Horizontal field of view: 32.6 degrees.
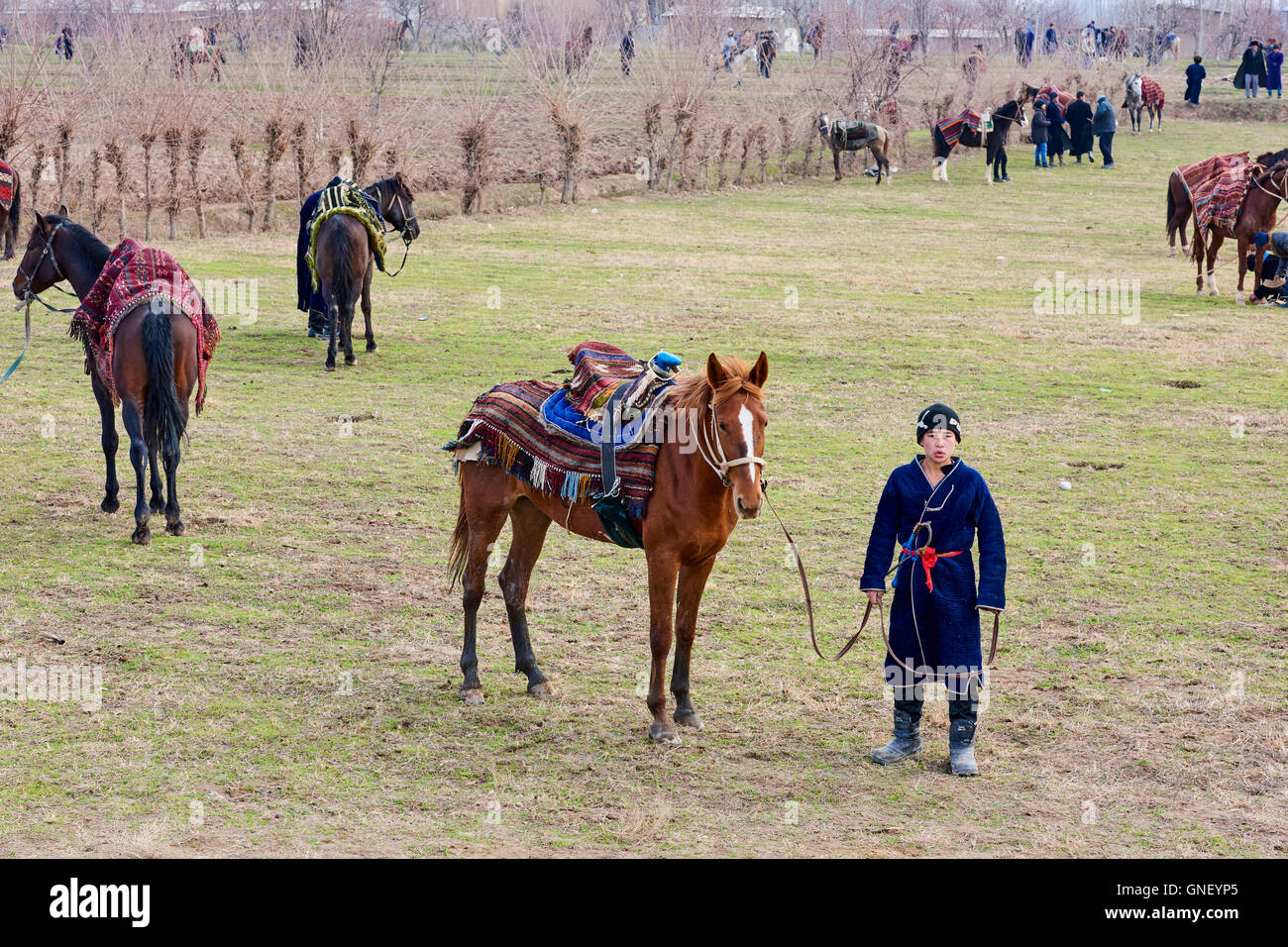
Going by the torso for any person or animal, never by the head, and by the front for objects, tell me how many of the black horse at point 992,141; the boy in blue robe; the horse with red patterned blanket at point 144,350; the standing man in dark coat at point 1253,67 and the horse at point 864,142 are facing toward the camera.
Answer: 2

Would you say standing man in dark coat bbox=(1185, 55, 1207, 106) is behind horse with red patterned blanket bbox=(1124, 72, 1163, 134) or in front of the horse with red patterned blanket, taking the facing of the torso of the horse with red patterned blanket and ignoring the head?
behind

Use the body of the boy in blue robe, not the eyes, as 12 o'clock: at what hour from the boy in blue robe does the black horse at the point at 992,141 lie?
The black horse is roughly at 6 o'clock from the boy in blue robe.

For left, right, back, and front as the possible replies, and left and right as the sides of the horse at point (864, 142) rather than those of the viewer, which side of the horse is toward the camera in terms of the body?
left

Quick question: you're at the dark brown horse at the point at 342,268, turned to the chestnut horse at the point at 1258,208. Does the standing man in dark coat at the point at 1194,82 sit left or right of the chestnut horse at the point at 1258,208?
left

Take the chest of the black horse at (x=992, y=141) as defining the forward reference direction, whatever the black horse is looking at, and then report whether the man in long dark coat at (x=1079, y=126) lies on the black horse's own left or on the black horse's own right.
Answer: on the black horse's own left

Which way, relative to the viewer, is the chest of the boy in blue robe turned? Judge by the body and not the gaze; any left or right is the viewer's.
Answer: facing the viewer

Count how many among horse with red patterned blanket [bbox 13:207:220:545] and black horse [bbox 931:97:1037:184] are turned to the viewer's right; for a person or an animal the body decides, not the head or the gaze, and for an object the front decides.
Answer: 1

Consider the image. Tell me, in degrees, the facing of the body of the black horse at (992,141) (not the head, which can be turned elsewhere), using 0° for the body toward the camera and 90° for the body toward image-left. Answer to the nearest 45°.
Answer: approximately 270°

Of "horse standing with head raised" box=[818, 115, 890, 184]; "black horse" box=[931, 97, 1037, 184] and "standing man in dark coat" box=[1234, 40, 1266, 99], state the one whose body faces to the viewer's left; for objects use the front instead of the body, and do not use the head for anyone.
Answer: the horse standing with head raised

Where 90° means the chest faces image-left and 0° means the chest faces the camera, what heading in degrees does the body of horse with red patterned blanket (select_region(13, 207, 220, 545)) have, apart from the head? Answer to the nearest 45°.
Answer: approximately 135°

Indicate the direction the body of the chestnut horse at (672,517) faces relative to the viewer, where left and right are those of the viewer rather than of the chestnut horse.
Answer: facing the viewer and to the right of the viewer

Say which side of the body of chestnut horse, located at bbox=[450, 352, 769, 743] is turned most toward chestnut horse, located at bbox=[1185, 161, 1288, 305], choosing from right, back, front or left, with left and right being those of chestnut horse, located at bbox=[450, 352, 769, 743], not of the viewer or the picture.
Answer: left

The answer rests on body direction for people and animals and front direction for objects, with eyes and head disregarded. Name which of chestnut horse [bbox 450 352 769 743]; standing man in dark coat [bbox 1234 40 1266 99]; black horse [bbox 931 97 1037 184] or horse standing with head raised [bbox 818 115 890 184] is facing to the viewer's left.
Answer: the horse standing with head raised

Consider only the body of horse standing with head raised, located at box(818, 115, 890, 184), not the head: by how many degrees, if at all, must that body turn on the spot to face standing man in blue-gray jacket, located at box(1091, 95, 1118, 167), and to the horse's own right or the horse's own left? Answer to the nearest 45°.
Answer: approximately 135° to the horse's own right

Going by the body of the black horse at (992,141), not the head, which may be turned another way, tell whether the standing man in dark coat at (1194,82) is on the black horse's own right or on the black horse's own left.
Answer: on the black horse's own left

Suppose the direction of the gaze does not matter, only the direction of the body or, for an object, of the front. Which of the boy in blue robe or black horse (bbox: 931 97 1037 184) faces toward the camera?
the boy in blue robe

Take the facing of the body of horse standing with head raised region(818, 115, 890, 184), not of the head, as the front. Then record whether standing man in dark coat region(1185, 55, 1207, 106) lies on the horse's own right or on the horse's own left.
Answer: on the horse's own right

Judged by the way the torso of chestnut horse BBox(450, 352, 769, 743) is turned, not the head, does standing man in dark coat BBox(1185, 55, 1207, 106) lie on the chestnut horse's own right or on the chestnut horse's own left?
on the chestnut horse's own left
